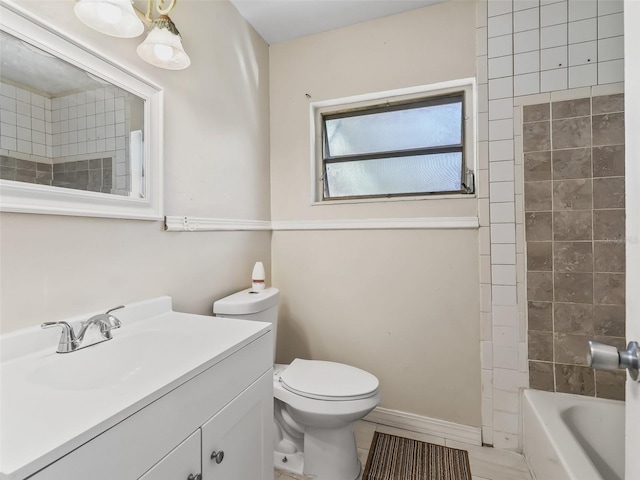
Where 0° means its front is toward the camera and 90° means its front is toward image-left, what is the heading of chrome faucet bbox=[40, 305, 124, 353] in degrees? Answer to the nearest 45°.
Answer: approximately 315°

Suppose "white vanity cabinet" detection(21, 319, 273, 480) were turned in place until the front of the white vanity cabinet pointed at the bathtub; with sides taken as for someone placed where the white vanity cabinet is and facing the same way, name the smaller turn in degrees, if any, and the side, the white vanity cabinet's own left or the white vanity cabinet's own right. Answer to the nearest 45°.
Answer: approximately 45° to the white vanity cabinet's own left

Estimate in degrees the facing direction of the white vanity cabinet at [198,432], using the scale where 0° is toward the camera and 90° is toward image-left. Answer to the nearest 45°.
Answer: approximately 315°

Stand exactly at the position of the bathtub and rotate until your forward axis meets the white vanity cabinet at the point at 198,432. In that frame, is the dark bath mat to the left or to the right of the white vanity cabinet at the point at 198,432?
right

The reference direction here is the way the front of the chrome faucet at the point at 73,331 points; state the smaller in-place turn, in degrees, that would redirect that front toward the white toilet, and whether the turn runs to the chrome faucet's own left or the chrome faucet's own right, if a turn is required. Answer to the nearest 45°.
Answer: approximately 45° to the chrome faucet's own left
